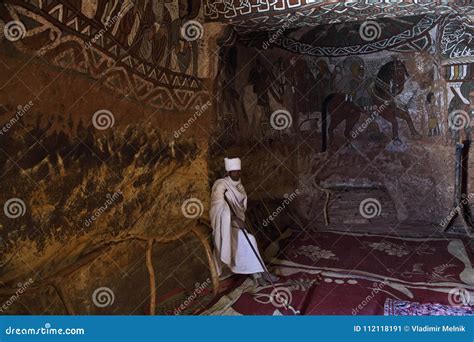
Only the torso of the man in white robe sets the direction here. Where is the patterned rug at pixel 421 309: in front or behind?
in front

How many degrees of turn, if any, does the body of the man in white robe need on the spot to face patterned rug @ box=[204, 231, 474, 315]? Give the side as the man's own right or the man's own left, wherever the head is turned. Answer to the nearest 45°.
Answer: approximately 45° to the man's own left

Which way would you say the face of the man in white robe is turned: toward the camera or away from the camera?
toward the camera

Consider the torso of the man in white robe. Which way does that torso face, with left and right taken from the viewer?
facing the viewer and to the right of the viewer
